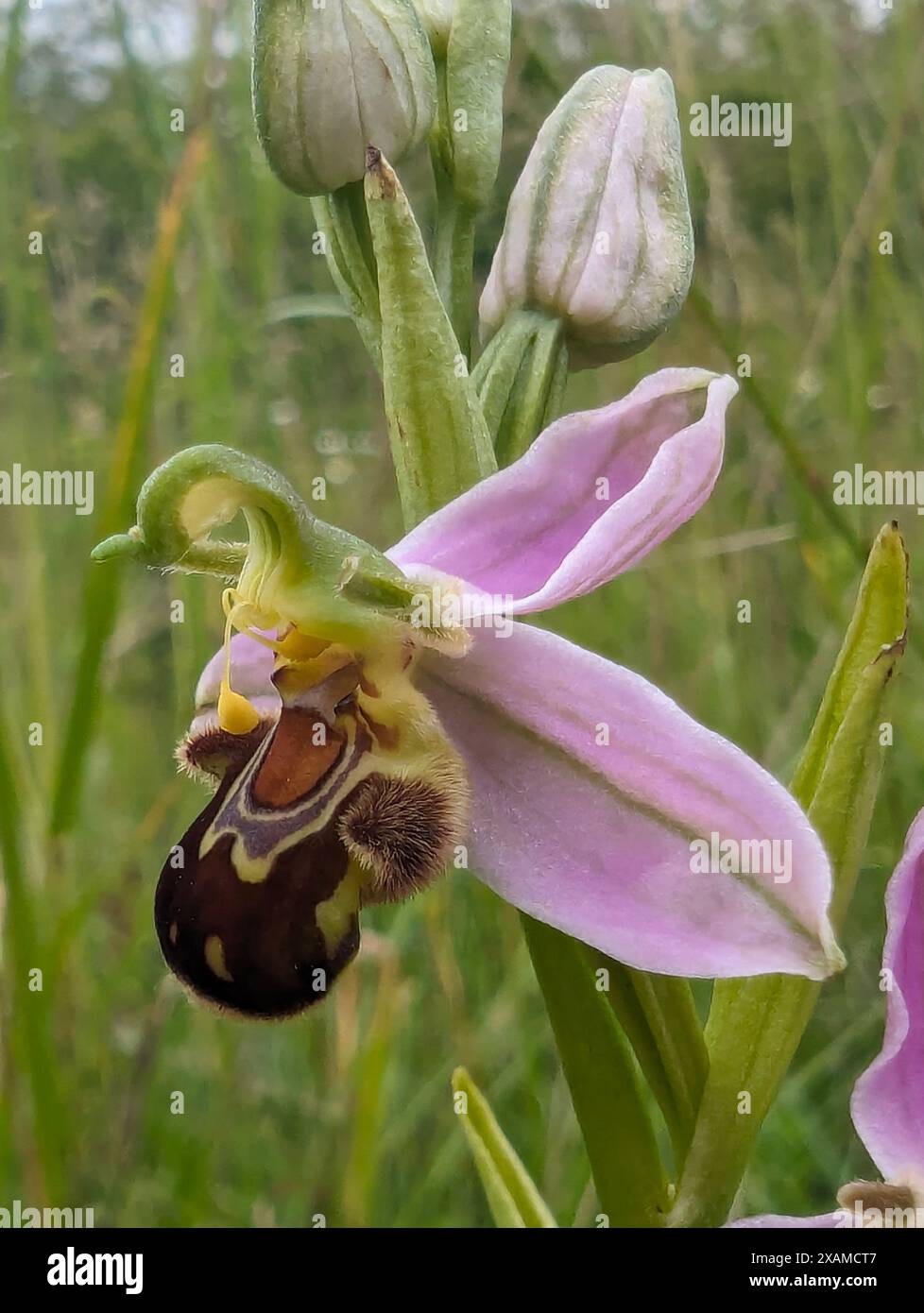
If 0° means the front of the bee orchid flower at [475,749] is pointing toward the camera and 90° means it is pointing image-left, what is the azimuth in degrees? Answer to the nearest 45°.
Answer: approximately 45°
